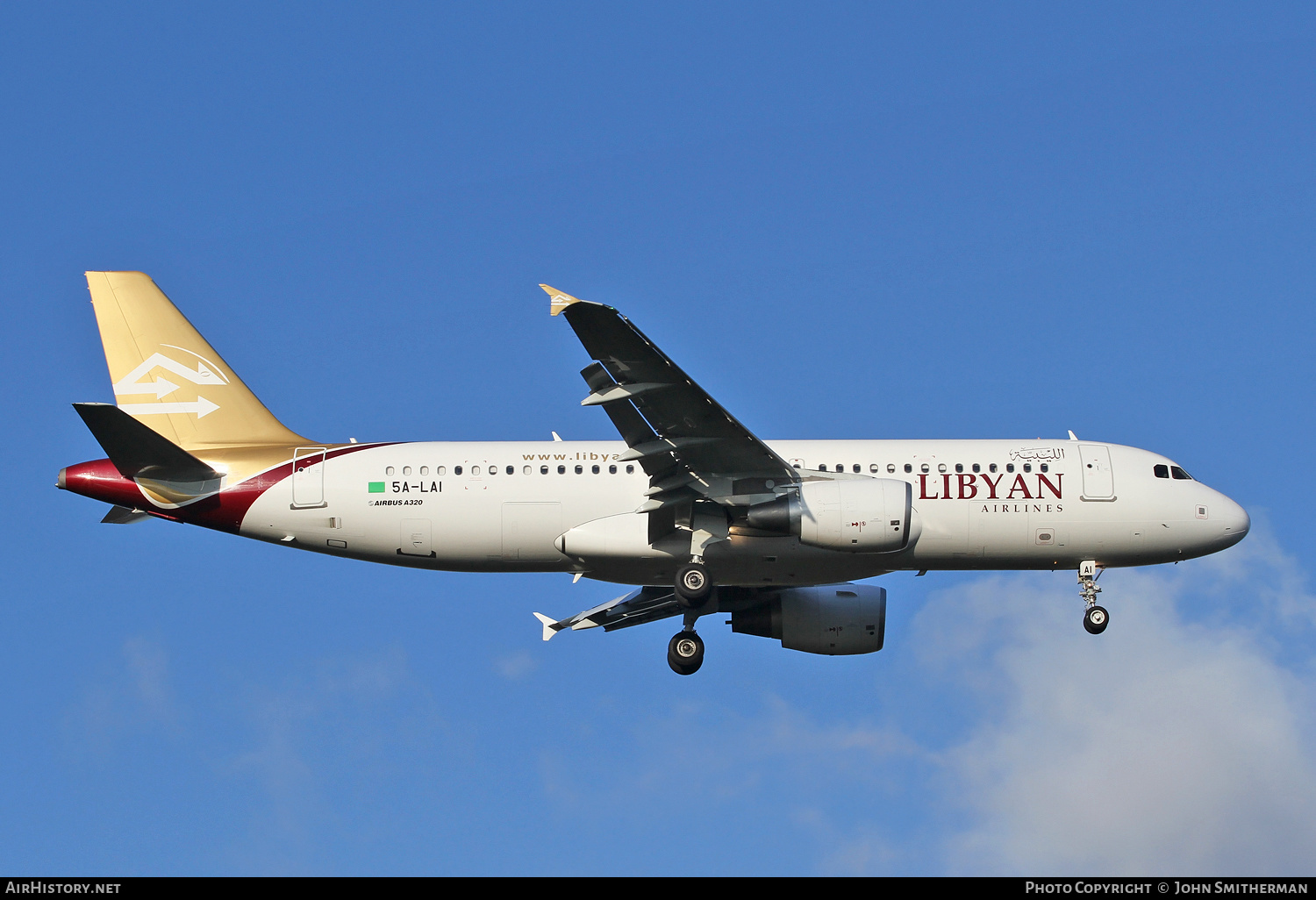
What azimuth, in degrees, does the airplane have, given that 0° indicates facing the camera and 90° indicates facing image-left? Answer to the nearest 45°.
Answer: approximately 270°
